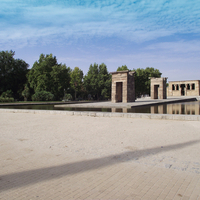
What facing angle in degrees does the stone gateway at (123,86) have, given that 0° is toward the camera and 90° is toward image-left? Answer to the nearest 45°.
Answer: approximately 45°

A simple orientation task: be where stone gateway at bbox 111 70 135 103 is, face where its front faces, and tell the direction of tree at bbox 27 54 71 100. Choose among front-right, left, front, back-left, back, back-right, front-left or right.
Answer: right

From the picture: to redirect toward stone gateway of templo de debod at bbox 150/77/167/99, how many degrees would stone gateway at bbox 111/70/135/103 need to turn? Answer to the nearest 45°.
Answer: approximately 180°

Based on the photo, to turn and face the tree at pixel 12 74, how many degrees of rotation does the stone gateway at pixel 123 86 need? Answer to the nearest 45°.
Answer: approximately 90° to its right

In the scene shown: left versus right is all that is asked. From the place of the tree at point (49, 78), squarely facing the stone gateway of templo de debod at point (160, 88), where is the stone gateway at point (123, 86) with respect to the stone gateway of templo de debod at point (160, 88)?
right
